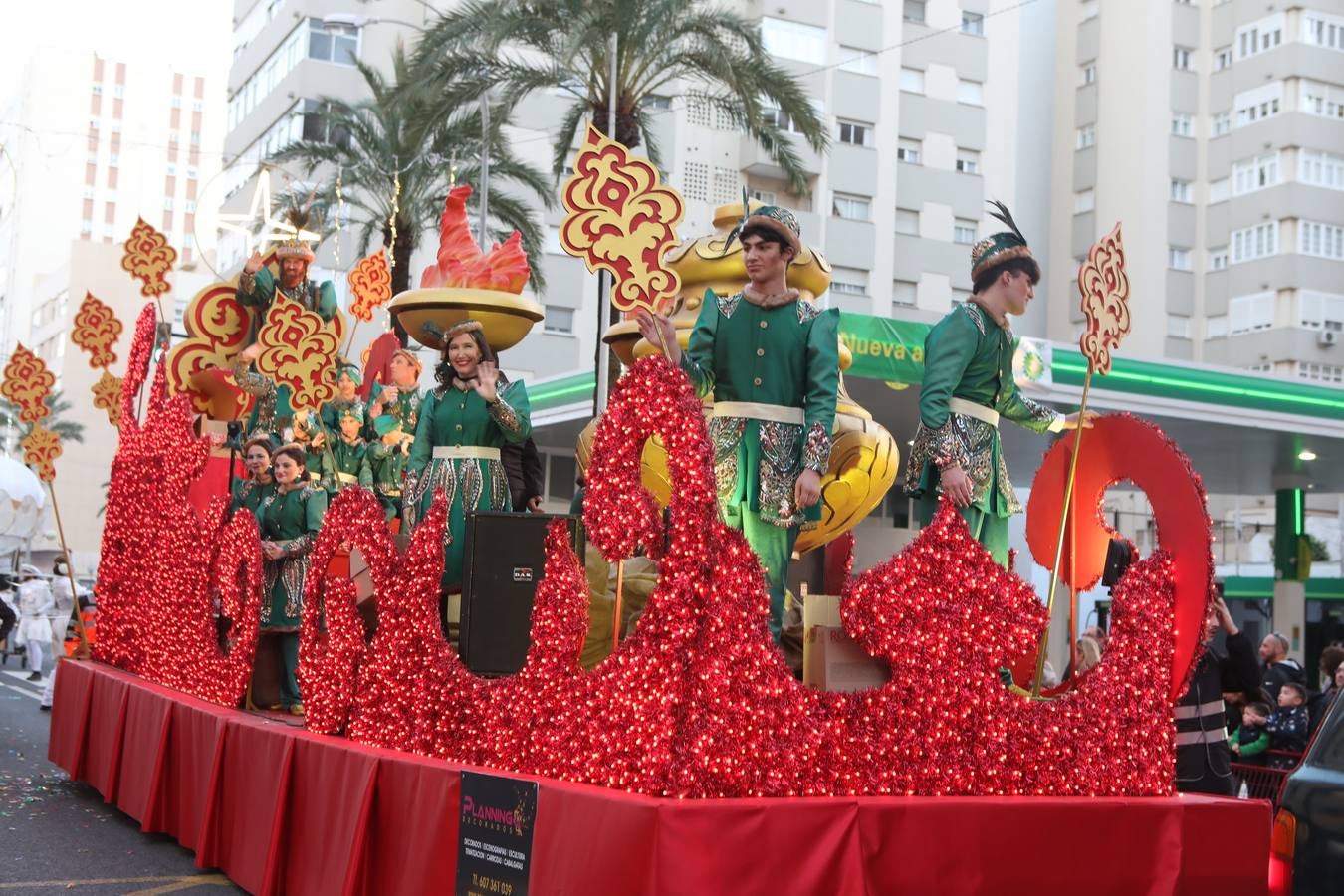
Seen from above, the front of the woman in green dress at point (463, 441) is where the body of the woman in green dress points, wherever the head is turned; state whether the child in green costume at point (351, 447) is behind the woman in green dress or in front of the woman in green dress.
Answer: behind

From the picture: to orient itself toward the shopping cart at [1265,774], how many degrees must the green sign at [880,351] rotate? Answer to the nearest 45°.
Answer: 0° — it already faces it

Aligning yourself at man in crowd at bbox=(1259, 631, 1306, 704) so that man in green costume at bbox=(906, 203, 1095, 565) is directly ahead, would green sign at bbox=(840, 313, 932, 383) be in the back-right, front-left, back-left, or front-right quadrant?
back-right

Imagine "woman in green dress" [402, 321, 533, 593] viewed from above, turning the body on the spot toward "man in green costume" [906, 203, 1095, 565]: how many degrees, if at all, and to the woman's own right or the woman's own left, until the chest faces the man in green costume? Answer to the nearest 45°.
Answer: approximately 45° to the woman's own left

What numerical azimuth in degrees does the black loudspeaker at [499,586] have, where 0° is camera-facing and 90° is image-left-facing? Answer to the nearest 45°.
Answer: approximately 0°

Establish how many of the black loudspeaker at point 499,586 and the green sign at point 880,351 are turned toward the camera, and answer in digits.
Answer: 2
